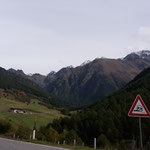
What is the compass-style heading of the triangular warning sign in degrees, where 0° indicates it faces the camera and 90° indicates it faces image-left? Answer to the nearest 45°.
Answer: approximately 0°
